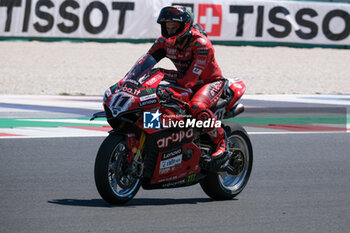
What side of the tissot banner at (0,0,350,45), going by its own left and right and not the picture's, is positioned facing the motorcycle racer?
front

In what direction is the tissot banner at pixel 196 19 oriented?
toward the camera

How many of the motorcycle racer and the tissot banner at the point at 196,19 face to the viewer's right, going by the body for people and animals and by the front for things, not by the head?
0

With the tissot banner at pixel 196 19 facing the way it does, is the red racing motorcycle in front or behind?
in front

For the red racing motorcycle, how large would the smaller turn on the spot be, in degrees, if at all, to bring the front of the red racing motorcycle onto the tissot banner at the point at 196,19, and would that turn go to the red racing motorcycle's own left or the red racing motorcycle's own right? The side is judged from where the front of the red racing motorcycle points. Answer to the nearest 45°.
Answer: approximately 135° to the red racing motorcycle's own right

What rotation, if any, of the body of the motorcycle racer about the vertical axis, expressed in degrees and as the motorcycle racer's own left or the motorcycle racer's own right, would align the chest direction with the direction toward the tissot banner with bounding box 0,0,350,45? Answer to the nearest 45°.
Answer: approximately 135° to the motorcycle racer's own right

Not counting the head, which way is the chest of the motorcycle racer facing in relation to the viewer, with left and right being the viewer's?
facing the viewer and to the left of the viewer

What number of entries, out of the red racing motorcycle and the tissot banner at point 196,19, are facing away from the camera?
0

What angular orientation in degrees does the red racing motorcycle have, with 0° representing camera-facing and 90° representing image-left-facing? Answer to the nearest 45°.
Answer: approximately 45°
